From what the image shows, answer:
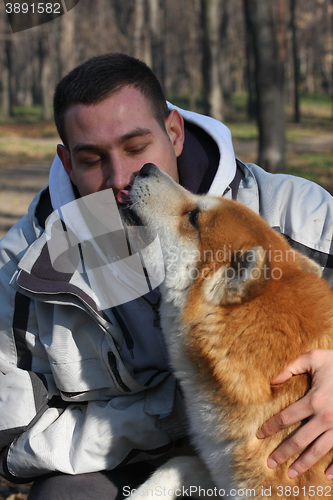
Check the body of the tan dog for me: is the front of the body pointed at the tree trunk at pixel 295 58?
no

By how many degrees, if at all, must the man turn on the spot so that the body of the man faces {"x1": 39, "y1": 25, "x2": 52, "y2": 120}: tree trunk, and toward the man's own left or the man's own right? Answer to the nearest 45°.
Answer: approximately 180°

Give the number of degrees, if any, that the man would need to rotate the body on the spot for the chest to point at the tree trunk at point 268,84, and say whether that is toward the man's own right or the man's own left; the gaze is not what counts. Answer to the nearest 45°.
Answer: approximately 180°

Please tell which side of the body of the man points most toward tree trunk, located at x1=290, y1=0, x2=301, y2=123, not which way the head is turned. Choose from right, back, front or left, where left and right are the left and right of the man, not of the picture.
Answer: back

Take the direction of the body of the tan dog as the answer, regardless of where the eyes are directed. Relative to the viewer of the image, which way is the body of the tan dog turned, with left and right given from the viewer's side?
facing to the left of the viewer

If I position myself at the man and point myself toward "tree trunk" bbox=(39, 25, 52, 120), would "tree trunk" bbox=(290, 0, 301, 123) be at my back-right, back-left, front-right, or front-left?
front-right

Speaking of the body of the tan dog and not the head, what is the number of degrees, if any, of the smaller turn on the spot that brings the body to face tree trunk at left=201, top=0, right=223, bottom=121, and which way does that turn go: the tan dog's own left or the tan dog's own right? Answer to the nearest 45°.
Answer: approximately 90° to the tan dog's own right

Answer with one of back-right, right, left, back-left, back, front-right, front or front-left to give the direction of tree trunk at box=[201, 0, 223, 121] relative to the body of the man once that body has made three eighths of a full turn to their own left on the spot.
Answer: front-left

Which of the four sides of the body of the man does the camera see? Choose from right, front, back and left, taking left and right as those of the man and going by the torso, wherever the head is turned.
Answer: front

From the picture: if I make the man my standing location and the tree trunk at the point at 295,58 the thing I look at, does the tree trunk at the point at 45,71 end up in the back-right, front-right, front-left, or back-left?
front-left
